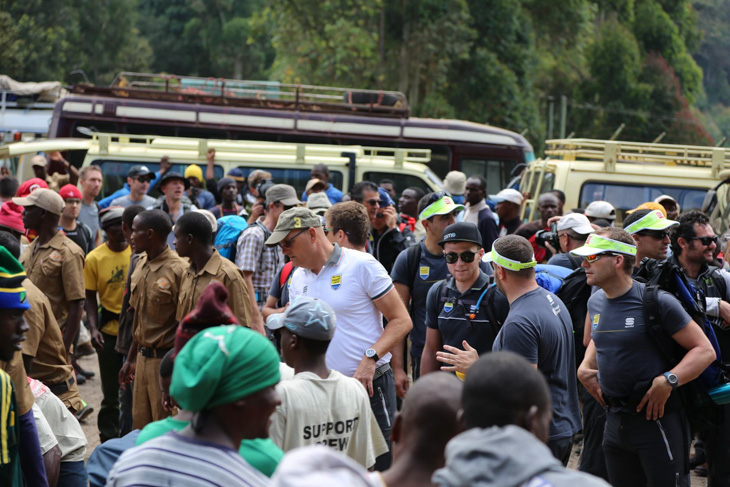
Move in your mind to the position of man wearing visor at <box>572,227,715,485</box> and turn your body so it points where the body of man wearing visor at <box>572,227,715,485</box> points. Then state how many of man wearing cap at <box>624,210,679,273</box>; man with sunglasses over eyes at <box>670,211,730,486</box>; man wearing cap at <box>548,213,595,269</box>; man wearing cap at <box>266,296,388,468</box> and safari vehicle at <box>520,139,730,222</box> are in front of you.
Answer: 1

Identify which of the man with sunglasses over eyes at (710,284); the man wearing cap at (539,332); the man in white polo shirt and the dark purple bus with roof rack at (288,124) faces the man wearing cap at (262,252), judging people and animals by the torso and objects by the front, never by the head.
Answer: the man wearing cap at (539,332)

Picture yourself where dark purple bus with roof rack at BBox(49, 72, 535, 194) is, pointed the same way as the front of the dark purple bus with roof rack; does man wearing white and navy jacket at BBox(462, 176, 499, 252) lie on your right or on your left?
on your right

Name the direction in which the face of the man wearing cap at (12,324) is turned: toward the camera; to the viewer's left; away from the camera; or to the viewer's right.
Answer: to the viewer's right

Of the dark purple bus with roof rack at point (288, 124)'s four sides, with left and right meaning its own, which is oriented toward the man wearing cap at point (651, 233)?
right

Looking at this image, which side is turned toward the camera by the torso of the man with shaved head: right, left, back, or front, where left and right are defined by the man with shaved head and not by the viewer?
back

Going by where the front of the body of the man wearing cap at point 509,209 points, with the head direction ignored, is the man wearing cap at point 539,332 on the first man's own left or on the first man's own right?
on the first man's own left

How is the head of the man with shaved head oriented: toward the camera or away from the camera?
away from the camera

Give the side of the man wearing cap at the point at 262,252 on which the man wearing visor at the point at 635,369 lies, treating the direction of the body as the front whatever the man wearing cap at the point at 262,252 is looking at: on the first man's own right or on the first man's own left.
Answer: on the first man's own right

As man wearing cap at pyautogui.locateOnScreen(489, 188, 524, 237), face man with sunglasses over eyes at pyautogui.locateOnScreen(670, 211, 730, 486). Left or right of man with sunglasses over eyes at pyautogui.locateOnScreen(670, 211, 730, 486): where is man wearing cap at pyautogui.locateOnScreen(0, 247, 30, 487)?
right

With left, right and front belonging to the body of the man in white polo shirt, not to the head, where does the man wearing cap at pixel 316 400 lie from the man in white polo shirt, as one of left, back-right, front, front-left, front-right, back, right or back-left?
front-left

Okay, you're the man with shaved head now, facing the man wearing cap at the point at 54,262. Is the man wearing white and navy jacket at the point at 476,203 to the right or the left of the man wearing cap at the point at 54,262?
right

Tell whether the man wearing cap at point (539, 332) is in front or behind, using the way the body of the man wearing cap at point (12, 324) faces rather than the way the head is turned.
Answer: in front
